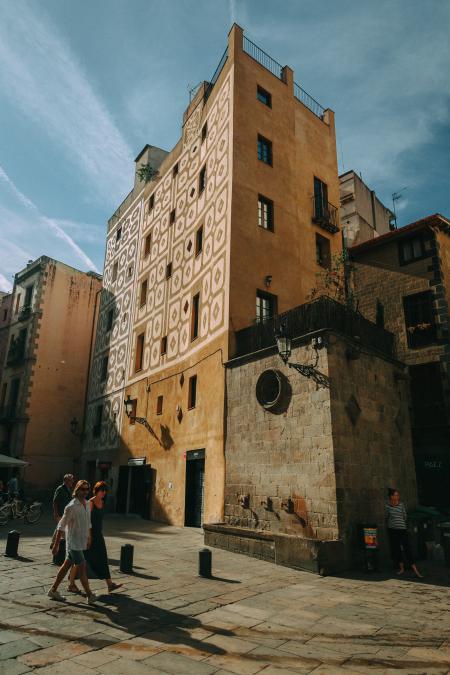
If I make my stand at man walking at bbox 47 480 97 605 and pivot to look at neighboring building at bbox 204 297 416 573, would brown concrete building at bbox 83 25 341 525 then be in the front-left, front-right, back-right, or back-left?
front-left

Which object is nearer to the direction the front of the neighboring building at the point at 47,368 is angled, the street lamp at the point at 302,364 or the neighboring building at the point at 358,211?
the street lamp

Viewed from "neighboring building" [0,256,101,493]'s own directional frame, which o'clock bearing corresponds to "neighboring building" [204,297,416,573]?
"neighboring building" [204,297,416,573] is roughly at 10 o'clock from "neighboring building" [0,256,101,493].

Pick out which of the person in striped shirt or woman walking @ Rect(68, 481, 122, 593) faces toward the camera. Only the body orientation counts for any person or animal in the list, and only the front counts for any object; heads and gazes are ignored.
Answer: the person in striped shirt

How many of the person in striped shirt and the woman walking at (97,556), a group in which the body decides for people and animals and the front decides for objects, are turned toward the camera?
1

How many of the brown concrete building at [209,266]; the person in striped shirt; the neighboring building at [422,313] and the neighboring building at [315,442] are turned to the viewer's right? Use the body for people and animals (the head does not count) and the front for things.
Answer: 0

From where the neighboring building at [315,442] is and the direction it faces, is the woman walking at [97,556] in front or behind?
in front

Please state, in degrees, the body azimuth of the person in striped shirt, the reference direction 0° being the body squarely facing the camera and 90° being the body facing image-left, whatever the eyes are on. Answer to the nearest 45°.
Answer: approximately 0°

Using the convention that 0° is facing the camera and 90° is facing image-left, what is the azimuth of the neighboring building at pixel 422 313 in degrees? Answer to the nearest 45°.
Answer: approximately 45°

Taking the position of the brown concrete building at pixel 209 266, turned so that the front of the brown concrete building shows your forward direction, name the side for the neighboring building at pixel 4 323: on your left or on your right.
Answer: on your right

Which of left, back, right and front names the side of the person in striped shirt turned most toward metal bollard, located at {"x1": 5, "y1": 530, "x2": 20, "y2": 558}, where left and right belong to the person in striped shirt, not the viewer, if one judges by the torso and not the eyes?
right

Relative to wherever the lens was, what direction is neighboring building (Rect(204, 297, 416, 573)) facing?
facing the viewer and to the left of the viewer

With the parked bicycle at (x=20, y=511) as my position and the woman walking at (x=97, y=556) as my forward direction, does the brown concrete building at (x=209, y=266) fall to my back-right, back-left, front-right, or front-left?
front-left
